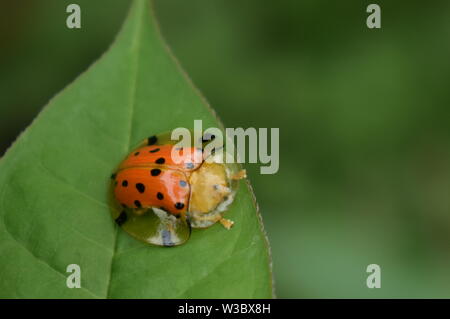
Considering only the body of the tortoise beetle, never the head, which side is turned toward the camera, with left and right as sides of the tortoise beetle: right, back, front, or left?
right
